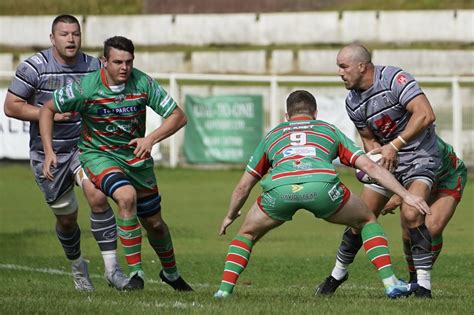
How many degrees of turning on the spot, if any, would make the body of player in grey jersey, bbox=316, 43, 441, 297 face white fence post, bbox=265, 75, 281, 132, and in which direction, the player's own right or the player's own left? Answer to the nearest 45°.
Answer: approximately 135° to the player's own right

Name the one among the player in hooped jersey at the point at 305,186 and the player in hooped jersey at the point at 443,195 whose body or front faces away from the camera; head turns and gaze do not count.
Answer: the player in hooped jersey at the point at 305,186

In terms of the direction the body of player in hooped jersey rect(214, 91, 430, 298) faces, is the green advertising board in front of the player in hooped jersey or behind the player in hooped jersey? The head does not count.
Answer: in front

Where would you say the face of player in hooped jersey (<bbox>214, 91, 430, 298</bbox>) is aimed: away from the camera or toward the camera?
away from the camera

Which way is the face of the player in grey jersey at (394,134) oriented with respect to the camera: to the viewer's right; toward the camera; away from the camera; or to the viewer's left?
to the viewer's left

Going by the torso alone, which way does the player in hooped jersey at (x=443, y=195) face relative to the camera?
to the viewer's left

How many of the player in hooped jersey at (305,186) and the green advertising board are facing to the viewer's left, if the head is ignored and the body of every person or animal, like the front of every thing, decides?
0

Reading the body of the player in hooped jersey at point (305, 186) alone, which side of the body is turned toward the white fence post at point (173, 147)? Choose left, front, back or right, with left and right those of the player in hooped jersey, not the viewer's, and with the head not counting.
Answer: front

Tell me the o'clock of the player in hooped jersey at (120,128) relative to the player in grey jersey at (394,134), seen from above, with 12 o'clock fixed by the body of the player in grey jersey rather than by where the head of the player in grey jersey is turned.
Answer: The player in hooped jersey is roughly at 1 o'clock from the player in grey jersey.

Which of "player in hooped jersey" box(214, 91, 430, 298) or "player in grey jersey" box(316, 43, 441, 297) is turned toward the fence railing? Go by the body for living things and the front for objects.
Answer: the player in hooped jersey

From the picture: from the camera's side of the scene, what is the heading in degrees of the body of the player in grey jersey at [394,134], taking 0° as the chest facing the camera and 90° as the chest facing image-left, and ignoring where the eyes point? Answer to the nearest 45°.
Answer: approximately 45°

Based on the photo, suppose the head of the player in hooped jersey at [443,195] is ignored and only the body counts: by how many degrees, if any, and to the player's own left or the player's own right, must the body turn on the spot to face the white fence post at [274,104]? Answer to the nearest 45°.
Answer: approximately 90° to the player's own right

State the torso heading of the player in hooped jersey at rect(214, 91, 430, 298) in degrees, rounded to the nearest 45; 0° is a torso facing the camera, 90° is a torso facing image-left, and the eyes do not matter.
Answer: approximately 180°
